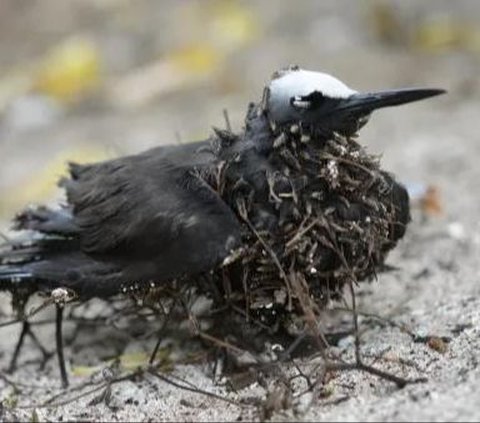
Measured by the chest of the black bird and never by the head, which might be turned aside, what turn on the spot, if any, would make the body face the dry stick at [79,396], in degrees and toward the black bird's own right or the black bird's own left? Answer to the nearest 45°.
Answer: approximately 180°

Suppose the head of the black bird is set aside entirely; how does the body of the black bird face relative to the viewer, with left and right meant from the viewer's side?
facing to the right of the viewer
